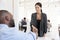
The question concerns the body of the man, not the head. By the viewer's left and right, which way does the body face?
facing away from the viewer and to the right of the viewer

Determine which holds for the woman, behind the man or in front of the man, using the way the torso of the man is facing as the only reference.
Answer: in front
